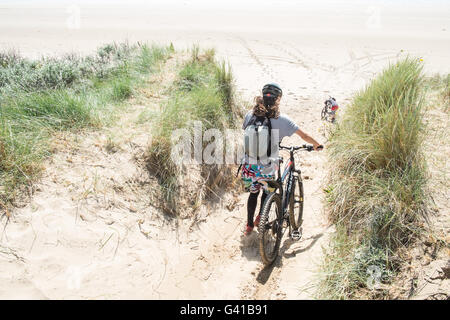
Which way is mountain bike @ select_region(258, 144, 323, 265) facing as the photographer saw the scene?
facing away from the viewer

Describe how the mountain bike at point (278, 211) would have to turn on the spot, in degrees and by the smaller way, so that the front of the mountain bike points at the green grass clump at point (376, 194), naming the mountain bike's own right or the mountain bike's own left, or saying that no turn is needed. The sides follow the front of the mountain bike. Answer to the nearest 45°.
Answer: approximately 90° to the mountain bike's own right

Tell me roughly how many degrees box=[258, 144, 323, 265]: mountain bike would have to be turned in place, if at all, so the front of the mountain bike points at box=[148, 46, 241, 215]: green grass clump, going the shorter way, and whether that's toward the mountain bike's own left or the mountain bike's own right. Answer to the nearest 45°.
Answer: approximately 45° to the mountain bike's own left
